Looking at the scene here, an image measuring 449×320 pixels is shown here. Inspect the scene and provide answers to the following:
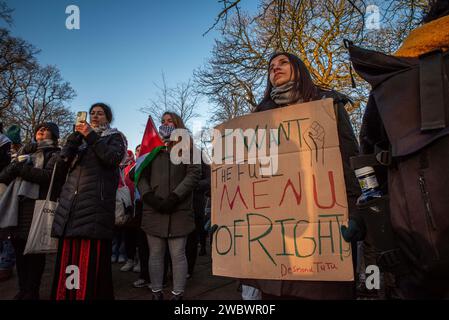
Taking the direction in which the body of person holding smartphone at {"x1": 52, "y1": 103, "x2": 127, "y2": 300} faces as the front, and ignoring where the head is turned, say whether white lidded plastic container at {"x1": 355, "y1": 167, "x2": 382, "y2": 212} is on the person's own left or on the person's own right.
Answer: on the person's own left

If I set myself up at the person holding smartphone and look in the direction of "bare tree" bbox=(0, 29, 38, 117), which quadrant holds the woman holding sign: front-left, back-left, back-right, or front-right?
back-right

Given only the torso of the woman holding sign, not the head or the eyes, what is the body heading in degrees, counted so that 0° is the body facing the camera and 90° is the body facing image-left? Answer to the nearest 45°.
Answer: approximately 45°

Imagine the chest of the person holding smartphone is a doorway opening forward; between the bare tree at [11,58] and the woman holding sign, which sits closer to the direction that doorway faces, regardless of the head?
the woman holding sign

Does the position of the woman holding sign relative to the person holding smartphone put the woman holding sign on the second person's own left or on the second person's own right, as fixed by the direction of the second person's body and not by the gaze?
on the second person's own left

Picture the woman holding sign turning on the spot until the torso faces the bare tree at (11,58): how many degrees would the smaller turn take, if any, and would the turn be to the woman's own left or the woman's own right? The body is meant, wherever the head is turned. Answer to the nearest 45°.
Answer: approximately 90° to the woman's own right
